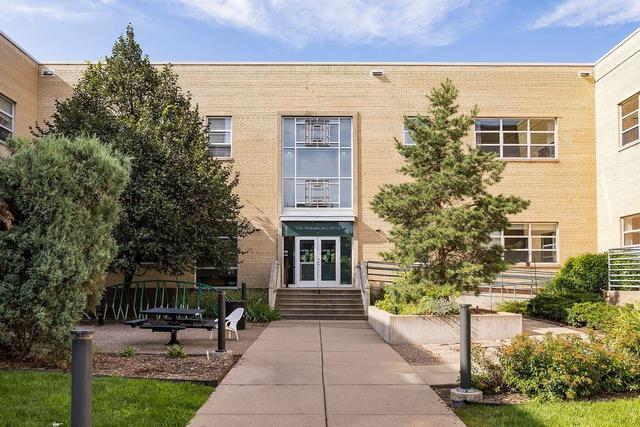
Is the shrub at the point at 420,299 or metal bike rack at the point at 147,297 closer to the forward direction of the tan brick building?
the shrub

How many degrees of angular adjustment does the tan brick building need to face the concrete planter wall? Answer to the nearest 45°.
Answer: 0° — it already faces it

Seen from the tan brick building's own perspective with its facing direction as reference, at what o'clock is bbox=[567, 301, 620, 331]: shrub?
The shrub is roughly at 11 o'clock from the tan brick building.

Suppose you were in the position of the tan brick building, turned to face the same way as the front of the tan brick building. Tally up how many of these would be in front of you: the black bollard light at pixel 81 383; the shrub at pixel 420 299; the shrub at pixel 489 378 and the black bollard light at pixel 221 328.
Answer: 4

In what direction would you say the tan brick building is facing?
toward the camera

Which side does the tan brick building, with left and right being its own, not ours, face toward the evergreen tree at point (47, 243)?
front

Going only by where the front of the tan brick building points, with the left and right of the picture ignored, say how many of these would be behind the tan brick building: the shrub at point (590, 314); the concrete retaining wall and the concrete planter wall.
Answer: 0

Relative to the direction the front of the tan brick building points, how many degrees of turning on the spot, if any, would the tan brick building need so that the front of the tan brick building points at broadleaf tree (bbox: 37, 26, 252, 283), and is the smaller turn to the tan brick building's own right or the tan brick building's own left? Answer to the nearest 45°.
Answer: approximately 45° to the tan brick building's own right

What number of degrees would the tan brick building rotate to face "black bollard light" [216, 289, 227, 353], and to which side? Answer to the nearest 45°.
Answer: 0° — it already faces it

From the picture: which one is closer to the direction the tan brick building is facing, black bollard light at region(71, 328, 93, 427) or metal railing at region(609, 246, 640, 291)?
the black bollard light

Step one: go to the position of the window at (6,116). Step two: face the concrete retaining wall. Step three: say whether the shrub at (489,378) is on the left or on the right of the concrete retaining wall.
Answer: right
